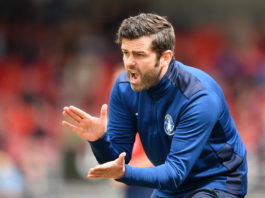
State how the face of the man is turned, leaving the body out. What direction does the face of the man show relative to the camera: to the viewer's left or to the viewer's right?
to the viewer's left

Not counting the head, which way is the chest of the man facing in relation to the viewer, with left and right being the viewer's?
facing the viewer and to the left of the viewer
